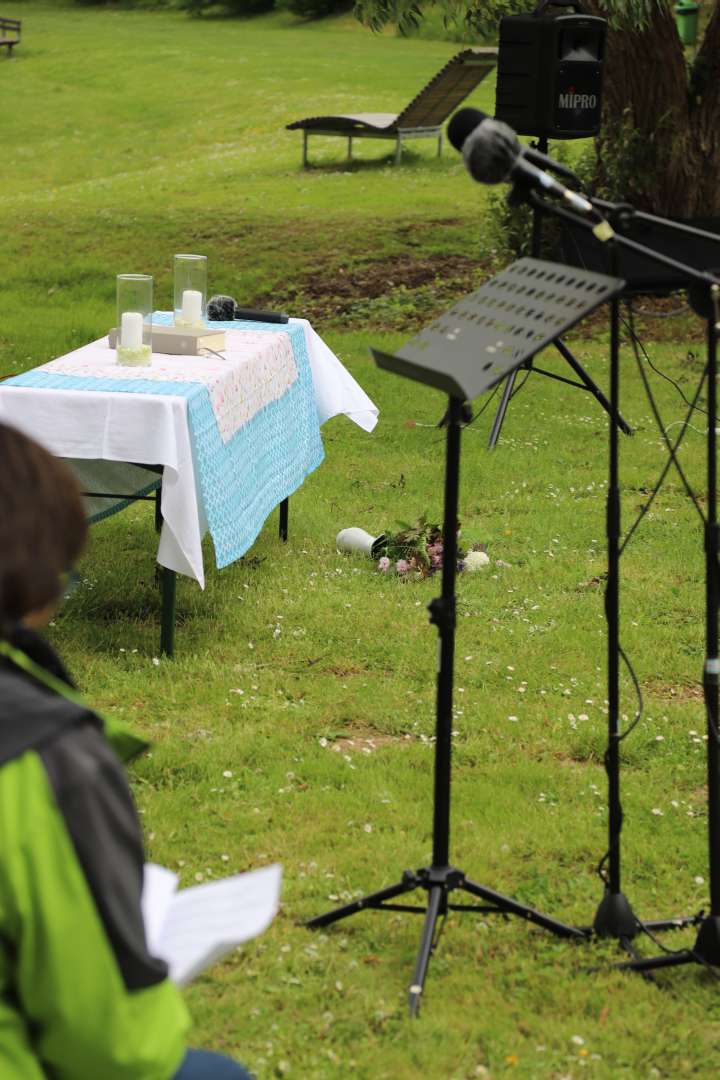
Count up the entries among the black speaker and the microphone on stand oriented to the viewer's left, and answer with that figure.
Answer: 1

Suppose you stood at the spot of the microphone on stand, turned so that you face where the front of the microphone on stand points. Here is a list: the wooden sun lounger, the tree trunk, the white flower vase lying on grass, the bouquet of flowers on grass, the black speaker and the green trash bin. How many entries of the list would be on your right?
6

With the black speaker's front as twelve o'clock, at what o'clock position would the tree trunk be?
The tree trunk is roughly at 8 o'clock from the black speaker.

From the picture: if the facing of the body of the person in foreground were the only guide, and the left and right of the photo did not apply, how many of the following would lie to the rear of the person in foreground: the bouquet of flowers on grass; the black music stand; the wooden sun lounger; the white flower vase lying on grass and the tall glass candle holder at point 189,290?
0

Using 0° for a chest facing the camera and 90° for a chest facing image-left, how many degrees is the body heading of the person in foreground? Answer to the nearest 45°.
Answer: approximately 225°

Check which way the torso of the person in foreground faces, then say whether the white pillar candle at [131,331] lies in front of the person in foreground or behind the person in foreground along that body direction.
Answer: in front

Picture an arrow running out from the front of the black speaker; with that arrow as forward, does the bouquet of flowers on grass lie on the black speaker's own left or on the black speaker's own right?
on the black speaker's own right

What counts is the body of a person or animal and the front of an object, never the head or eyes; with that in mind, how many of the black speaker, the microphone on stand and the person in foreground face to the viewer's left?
1

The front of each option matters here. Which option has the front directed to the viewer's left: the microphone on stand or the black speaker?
the microphone on stand

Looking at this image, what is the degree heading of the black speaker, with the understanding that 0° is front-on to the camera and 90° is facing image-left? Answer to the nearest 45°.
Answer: approximately 315°

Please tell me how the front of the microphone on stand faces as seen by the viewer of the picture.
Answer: facing to the left of the viewer

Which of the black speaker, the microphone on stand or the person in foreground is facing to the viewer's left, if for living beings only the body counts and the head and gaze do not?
the microphone on stand

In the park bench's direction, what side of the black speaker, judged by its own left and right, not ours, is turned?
back

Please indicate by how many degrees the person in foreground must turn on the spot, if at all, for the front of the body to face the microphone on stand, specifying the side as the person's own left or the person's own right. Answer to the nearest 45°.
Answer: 0° — they already face it
